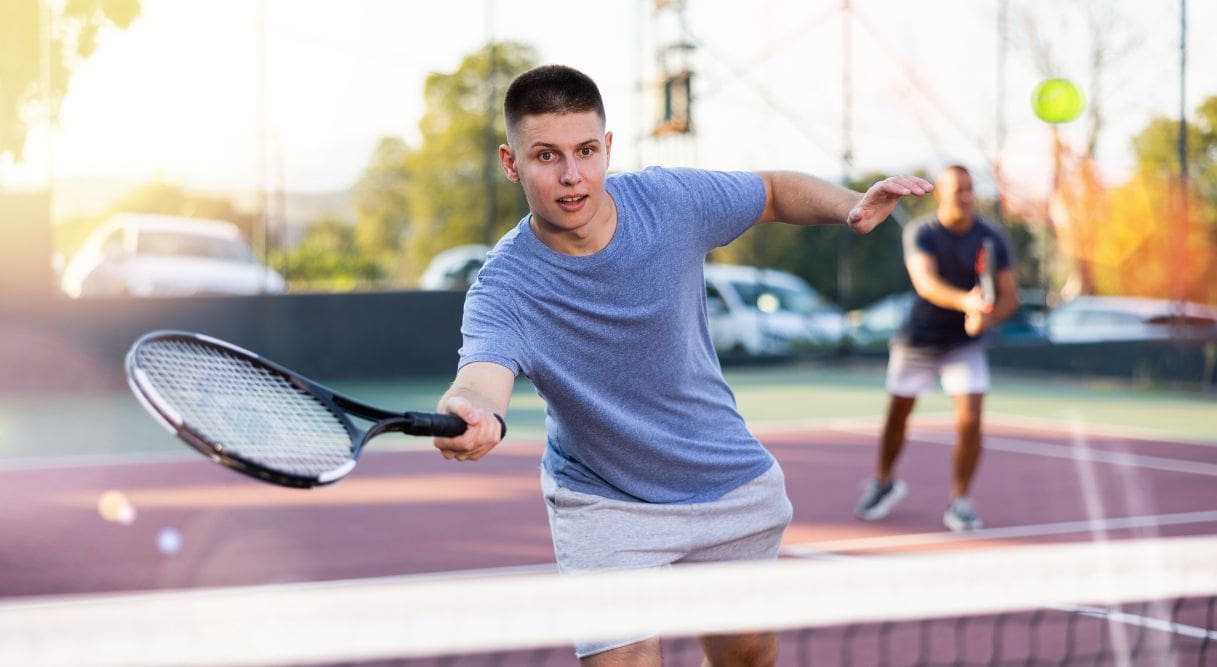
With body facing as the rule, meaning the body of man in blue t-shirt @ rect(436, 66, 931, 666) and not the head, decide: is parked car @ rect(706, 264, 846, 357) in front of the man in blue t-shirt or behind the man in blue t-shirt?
behind

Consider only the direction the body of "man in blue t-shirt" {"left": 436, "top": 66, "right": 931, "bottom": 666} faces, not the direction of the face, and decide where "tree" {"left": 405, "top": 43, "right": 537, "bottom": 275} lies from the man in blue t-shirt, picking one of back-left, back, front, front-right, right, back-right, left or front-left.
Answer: back

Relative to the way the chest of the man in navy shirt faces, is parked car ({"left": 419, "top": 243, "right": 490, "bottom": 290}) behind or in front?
behind

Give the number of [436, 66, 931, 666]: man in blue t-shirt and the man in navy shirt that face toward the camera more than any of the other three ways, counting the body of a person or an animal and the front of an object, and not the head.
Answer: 2

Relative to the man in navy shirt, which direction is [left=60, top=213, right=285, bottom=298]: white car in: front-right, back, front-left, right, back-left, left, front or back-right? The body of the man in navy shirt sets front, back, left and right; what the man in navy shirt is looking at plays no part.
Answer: back-right

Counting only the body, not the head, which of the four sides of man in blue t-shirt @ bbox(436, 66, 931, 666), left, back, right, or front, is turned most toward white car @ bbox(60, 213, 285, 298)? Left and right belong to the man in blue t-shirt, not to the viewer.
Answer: back

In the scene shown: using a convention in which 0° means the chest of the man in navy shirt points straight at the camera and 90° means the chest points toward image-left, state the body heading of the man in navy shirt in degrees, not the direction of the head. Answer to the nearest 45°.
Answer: approximately 0°

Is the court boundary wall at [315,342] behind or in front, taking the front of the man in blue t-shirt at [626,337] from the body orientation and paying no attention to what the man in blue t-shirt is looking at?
behind

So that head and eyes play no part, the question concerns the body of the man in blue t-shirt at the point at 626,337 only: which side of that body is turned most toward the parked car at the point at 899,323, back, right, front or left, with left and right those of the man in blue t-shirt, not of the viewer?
back

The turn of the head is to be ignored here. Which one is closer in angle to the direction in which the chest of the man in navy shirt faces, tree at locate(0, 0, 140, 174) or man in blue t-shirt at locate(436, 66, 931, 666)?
the man in blue t-shirt
